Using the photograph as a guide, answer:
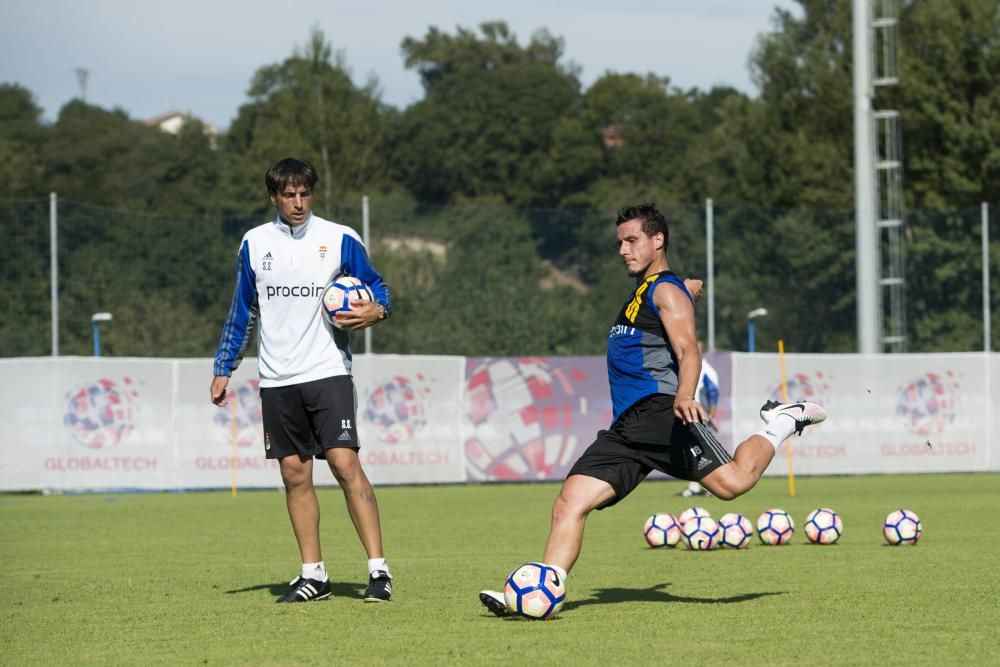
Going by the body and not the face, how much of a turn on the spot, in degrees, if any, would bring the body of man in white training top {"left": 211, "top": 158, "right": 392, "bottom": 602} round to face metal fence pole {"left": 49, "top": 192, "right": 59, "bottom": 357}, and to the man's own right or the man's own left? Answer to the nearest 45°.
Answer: approximately 180°

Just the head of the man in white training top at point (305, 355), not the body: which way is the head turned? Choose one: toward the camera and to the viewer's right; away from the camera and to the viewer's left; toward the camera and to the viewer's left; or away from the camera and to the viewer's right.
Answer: toward the camera and to the viewer's right

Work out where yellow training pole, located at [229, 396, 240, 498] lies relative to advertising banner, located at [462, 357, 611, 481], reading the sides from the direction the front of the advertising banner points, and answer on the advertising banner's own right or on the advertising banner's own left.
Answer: on the advertising banner's own right

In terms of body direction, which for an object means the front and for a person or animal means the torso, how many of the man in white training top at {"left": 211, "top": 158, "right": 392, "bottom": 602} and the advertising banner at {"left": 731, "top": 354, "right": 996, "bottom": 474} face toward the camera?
2

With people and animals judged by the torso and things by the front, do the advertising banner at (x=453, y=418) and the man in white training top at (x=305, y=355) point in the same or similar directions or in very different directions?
same or similar directions

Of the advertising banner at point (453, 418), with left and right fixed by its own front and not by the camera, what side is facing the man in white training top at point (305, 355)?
front

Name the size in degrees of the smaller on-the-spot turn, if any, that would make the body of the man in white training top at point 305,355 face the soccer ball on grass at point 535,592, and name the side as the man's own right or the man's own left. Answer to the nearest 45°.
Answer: approximately 45° to the man's own left

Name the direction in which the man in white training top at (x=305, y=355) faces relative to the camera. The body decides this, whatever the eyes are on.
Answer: toward the camera

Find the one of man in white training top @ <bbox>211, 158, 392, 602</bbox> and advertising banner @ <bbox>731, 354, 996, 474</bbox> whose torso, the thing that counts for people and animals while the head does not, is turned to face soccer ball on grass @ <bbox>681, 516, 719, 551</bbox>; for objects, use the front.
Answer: the advertising banner

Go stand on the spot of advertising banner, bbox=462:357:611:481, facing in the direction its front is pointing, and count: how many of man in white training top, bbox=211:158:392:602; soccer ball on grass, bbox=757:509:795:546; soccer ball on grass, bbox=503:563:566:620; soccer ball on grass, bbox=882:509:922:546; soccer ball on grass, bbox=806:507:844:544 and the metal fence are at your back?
1

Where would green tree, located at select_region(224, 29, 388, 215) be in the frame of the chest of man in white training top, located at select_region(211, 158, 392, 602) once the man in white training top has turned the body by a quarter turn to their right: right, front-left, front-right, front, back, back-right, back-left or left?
right

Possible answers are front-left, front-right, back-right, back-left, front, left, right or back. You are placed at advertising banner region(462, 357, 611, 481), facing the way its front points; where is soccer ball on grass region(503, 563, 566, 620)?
front

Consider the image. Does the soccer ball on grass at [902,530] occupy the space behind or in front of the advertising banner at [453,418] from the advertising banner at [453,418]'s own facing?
in front

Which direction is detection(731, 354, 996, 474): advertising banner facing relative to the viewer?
toward the camera

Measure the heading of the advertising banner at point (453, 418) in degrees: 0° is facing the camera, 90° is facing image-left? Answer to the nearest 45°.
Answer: approximately 0°

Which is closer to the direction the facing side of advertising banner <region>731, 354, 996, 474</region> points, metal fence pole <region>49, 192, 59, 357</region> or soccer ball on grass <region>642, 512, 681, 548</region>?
the soccer ball on grass
